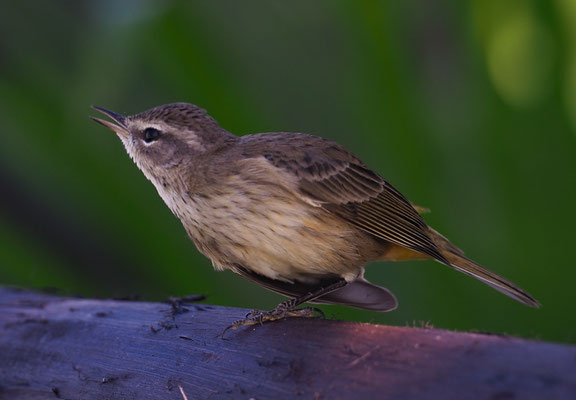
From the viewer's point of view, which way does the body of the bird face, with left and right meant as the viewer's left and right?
facing to the left of the viewer
